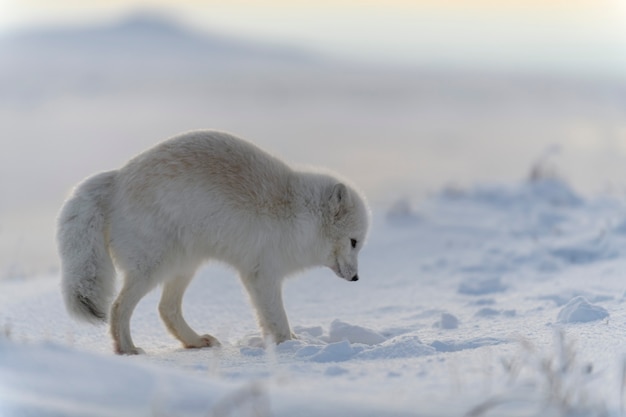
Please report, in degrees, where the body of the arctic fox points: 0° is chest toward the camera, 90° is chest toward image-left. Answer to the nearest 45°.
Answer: approximately 270°
